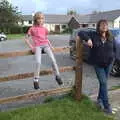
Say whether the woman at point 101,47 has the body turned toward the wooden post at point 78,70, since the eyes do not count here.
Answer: no

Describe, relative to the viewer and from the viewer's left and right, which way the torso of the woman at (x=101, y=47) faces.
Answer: facing the viewer
